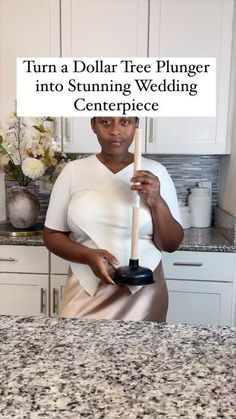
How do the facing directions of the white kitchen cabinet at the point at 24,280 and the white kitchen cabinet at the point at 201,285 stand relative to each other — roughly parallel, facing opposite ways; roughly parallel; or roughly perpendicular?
roughly parallel

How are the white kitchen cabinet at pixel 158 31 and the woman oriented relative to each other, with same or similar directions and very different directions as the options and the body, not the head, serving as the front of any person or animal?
same or similar directions

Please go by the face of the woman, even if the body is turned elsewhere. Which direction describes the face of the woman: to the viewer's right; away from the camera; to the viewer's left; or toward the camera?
toward the camera

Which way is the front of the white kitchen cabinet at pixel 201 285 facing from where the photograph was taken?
facing the viewer

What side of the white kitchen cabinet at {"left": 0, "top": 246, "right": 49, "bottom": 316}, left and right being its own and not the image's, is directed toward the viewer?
front

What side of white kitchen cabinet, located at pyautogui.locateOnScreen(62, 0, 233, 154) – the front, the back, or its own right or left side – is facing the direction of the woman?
front

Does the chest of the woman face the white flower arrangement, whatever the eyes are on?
no
